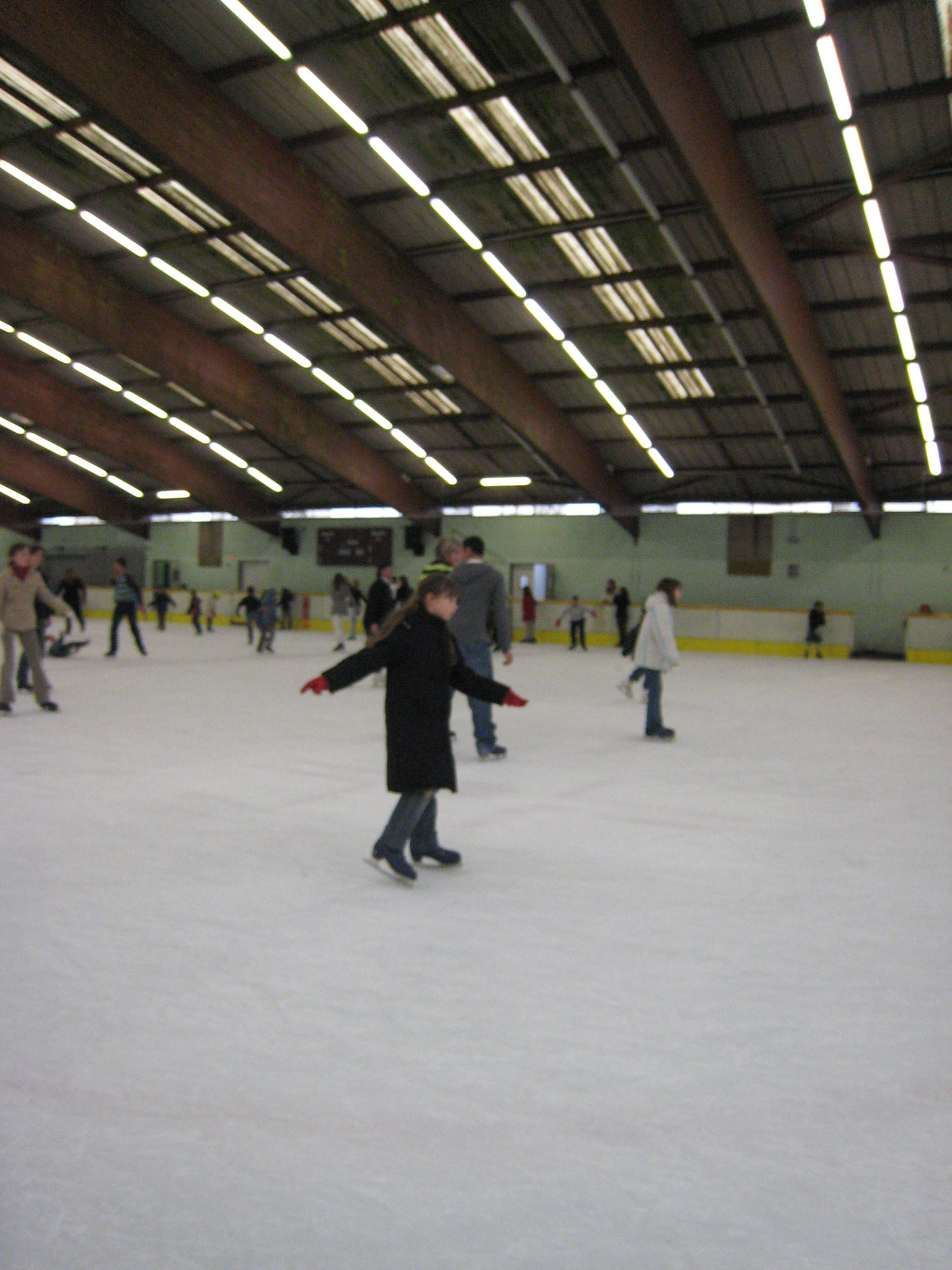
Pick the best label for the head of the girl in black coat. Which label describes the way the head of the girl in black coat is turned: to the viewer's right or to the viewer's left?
to the viewer's right

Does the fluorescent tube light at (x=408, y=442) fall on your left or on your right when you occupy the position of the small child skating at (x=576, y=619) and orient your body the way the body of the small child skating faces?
on your right

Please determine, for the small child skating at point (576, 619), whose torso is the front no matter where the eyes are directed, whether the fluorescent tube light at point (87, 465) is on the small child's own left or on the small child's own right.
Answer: on the small child's own right

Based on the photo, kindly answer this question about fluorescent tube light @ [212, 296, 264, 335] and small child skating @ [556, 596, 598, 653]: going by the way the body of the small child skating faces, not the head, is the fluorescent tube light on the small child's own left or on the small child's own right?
on the small child's own right

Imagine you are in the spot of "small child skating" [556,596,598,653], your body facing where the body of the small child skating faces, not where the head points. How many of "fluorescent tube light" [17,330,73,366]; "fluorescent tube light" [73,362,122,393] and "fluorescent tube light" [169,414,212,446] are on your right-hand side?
3

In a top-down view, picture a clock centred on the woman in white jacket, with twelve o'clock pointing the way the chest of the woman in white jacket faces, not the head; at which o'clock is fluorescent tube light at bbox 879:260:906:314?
The fluorescent tube light is roughly at 10 o'clock from the woman in white jacket.

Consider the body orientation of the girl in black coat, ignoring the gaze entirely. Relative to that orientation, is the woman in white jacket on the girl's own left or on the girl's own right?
on the girl's own left

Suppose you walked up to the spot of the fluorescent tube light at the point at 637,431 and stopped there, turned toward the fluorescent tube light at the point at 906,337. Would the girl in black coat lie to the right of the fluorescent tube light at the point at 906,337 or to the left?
right
